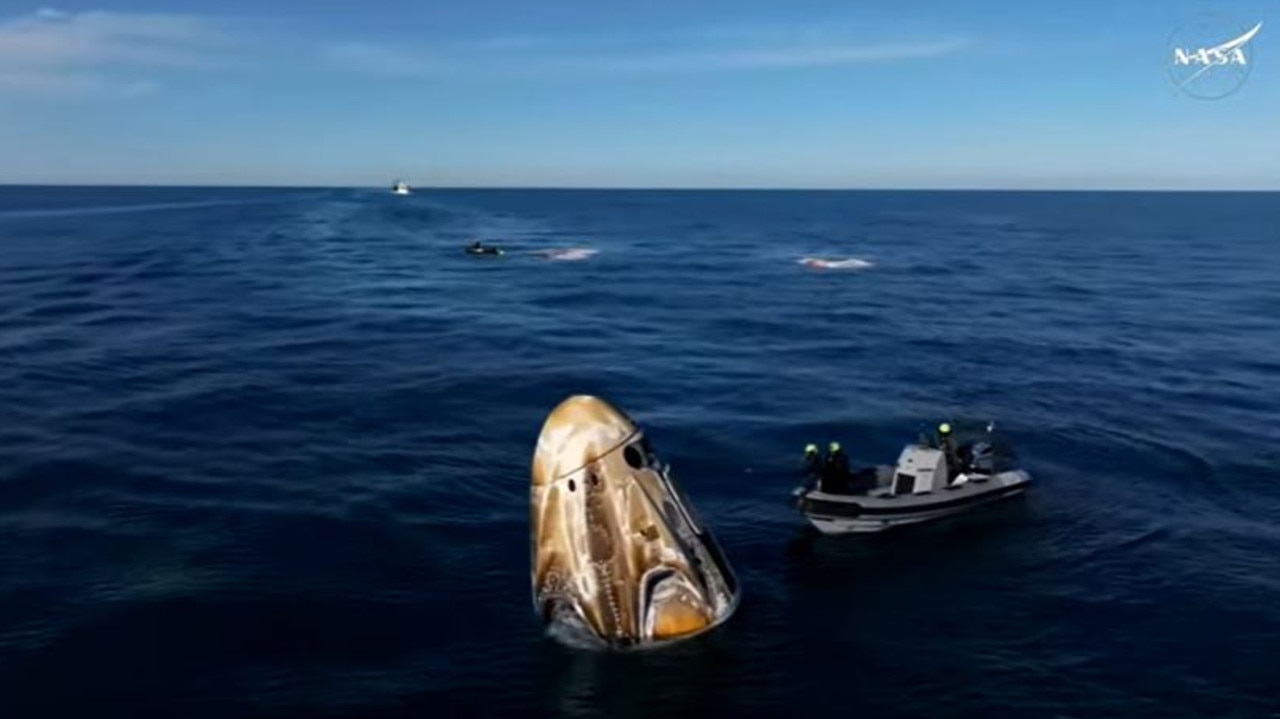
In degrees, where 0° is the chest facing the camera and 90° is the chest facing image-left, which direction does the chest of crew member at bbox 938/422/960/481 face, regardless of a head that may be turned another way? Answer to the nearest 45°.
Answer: approximately 90°

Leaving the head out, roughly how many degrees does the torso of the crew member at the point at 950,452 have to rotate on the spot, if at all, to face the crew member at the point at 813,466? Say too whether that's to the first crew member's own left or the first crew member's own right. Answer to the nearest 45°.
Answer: approximately 45° to the first crew member's own left
